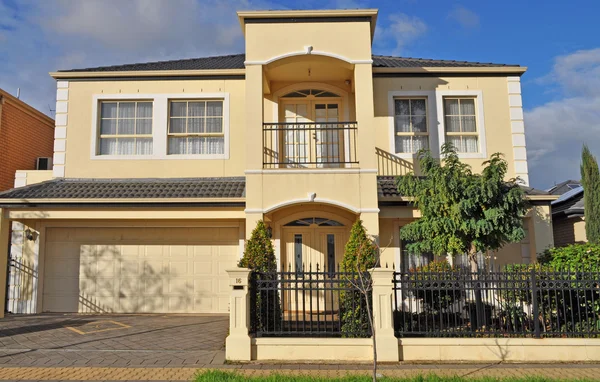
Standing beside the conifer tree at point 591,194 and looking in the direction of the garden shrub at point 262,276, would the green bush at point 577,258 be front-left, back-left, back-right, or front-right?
front-left

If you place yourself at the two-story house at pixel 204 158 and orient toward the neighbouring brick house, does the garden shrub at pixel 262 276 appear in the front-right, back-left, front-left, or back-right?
back-left

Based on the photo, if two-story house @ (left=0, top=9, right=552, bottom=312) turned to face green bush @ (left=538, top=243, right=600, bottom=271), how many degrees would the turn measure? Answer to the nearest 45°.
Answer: approximately 45° to its left

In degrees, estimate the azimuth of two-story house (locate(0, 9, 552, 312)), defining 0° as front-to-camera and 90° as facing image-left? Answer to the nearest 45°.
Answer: approximately 0°

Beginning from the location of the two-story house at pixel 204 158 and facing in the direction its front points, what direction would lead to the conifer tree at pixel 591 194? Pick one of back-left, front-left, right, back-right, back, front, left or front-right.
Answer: left

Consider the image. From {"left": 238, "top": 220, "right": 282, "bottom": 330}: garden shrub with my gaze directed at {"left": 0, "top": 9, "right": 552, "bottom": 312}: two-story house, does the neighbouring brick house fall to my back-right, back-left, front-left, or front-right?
front-left

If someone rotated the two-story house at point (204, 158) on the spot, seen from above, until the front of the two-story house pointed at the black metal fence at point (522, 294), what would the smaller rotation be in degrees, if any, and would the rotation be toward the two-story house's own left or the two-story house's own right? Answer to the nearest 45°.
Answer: approximately 45° to the two-story house's own left

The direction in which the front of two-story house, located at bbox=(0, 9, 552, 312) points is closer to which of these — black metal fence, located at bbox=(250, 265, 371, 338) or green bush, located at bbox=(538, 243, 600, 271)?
the black metal fence

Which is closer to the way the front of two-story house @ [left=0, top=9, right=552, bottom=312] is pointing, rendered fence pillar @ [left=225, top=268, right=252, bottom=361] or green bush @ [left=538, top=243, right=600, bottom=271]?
the rendered fence pillar

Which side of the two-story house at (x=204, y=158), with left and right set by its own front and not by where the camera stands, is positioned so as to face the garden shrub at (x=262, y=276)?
front

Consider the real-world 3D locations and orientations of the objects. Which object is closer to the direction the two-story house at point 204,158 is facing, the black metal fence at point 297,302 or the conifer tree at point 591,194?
the black metal fence

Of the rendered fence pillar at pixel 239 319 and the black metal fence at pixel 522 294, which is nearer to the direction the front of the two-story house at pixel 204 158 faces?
the rendered fence pillar

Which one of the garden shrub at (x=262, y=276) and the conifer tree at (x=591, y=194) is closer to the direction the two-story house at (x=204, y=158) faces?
the garden shrub
